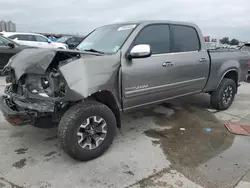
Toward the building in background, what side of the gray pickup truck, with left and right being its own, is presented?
right

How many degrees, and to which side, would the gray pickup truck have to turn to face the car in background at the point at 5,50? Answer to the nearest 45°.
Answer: approximately 90° to its right

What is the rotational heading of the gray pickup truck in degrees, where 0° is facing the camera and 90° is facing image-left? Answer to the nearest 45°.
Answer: approximately 45°
